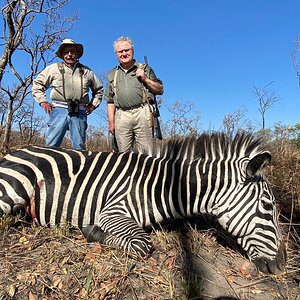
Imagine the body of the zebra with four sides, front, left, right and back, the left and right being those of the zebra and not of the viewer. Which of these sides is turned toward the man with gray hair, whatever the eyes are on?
left

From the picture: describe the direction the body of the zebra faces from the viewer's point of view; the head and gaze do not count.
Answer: to the viewer's right

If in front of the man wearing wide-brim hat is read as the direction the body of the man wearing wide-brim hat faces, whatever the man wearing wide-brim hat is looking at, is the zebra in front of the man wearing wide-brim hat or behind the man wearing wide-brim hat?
in front

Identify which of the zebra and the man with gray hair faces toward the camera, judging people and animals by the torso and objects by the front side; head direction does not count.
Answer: the man with gray hair

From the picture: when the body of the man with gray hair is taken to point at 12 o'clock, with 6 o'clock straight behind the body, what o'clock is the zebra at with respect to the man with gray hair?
The zebra is roughly at 12 o'clock from the man with gray hair.

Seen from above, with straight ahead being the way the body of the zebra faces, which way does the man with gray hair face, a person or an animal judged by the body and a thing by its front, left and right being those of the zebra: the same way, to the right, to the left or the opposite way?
to the right

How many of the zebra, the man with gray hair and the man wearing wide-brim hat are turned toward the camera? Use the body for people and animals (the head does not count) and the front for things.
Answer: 2

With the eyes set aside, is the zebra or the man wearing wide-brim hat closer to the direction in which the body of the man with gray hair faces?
the zebra

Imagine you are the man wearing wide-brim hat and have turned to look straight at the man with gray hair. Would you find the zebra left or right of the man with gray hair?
right

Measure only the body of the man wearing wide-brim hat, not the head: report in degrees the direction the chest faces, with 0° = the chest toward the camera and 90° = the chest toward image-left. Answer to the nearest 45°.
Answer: approximately 0°

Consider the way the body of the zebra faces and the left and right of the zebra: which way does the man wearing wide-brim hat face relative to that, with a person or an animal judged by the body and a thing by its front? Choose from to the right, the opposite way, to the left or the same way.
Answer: to the right

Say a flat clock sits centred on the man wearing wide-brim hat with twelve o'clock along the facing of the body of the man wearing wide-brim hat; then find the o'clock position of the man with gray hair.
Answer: The man with gray hair is roughly at 10 o'clock from the man wearing wide-brim hat.

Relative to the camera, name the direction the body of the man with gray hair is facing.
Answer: toward the camera

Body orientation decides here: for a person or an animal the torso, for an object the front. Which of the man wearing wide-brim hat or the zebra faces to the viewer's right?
the zebra

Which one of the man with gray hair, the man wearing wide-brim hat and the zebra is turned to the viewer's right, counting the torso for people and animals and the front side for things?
the zebra
